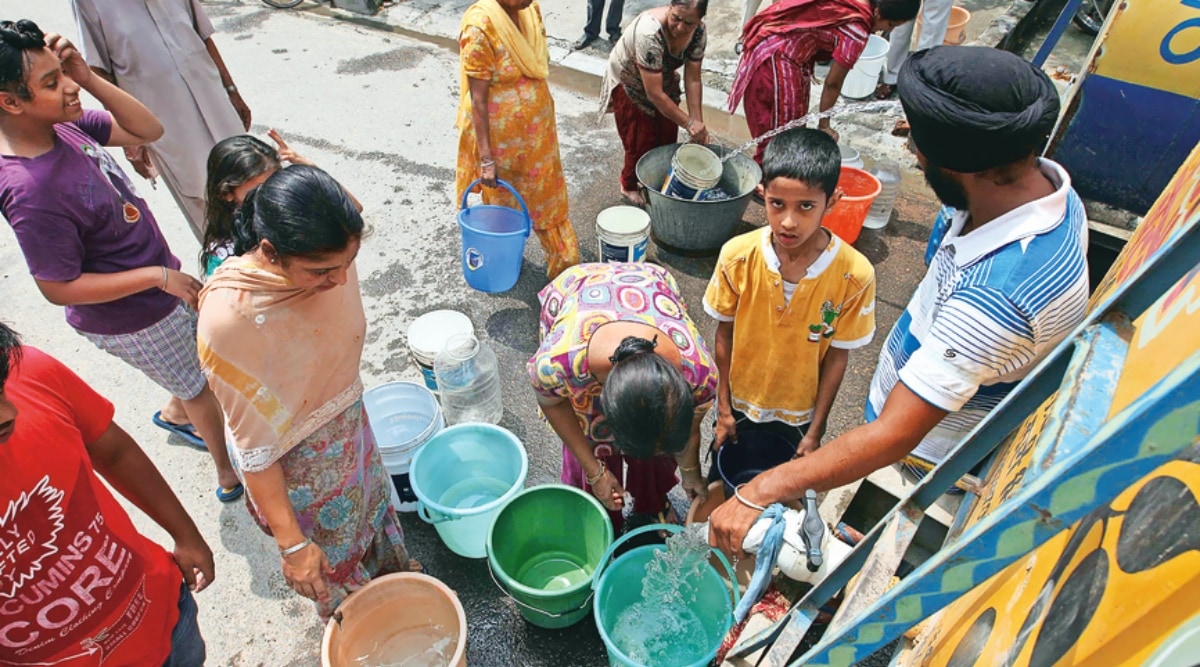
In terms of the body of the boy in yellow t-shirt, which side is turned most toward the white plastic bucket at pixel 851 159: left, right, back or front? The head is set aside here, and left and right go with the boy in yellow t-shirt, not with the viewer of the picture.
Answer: back

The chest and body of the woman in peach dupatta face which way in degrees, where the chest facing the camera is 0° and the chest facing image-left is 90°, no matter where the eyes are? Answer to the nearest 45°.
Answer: approximately 315°

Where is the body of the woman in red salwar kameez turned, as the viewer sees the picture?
to the viewer's right

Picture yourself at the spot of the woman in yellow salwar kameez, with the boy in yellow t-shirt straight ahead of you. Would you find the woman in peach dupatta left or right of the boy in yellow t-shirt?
right

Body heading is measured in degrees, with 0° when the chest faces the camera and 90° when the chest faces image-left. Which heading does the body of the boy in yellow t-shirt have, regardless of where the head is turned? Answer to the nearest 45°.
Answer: approximately 0°

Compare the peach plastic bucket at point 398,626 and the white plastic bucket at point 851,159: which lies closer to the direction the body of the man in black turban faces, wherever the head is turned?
the peach plastic bucket

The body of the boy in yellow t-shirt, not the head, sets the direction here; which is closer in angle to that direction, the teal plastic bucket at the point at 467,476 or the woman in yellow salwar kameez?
the teal plastic bucket

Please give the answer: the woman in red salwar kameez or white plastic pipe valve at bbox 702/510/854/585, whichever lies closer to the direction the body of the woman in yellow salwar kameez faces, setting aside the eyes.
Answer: the white plastic pipe valve

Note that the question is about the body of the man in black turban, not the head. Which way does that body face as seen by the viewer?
to the viewer's left
